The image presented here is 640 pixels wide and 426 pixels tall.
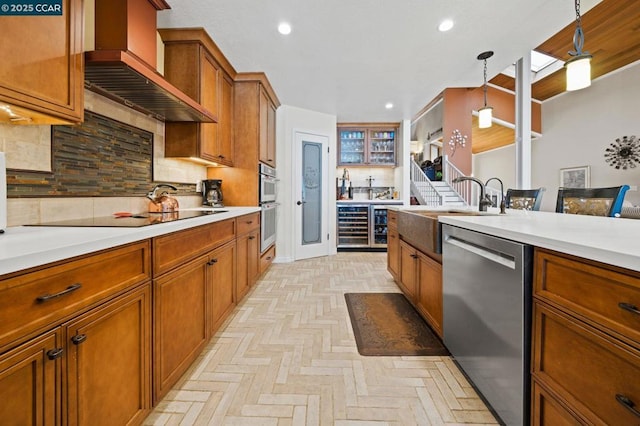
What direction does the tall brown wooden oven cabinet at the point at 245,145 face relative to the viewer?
to the viewer's right

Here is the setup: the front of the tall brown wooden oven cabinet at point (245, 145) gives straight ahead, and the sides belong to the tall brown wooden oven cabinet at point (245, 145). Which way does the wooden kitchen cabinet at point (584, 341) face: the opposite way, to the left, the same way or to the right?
the opposite way

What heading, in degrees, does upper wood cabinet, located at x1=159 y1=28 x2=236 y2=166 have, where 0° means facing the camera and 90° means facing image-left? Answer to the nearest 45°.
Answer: approximately 315°

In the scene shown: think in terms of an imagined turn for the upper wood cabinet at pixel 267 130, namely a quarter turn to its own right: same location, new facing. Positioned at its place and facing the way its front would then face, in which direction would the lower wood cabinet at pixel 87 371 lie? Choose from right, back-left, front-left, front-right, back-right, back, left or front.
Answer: front

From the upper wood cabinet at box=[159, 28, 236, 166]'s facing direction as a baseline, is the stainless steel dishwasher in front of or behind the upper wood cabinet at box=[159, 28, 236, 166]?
in front

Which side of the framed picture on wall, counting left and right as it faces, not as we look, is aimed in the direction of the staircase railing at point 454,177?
right

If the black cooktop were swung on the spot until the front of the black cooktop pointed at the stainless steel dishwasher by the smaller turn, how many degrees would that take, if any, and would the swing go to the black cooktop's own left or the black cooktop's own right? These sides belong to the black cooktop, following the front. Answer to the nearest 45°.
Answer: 0° — it already faces it

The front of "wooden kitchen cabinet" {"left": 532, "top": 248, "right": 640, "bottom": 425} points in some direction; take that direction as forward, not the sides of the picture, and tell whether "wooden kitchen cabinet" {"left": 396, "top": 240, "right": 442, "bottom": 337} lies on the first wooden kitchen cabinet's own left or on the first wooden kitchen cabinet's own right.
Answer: on the first wooden kitchen cabinet's own right

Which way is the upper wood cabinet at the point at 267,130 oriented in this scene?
to the viewer's right

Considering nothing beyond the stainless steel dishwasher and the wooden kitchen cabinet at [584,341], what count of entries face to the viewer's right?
0

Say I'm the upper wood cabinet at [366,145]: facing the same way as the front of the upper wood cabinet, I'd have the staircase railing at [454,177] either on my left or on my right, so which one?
on my left

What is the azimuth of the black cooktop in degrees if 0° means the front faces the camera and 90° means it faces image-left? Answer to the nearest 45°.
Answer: approximately 315°

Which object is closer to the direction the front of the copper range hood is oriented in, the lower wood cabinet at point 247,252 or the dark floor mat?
the dark floor mat

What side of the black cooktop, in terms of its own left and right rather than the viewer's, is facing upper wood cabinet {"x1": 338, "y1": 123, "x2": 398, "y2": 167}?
left

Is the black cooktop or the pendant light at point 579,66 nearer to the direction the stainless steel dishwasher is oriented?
the black cooktop

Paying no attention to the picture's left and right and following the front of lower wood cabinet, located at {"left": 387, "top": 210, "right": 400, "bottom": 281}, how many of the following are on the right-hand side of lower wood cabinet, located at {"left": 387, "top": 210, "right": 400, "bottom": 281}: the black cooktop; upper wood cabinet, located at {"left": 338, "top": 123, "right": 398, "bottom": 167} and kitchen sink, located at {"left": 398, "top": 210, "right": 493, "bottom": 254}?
1

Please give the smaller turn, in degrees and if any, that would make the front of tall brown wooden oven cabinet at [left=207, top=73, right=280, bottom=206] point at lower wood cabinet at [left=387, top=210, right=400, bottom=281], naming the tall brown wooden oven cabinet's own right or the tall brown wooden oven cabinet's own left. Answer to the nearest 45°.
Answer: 0° — it already faces it
